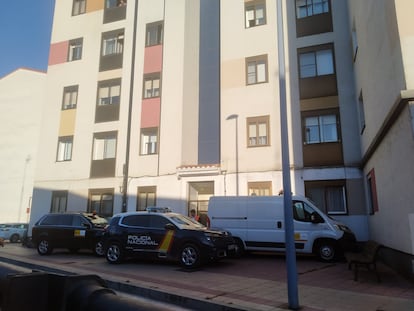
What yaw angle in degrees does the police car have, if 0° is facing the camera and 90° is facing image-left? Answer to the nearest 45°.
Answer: approximately 315°

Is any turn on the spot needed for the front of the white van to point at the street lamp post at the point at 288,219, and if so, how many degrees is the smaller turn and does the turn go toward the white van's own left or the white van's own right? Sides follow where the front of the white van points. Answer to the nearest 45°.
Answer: approximately 90° to the white van's own right

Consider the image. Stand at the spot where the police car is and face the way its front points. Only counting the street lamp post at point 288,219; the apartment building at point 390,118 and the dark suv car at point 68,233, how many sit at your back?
1

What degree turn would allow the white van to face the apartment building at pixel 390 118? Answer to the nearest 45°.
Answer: approximately 45° to its right

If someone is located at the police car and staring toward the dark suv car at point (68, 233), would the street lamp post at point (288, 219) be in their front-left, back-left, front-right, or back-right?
back-left

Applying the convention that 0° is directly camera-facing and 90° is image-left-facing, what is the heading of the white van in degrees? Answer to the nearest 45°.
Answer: approximately 270°

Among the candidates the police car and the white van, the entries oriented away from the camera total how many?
0

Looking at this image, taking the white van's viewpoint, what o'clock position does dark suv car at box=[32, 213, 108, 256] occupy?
The dark suv car is roughly at 6 o'clock from the white van.

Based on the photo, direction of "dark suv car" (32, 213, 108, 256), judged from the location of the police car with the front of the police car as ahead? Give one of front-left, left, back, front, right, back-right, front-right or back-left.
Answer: back

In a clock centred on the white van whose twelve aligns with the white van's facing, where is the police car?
The police car is roughly at 5 o'clock from the white van.

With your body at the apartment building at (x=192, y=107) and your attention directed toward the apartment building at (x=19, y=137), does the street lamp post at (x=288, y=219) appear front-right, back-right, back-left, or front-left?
back-left

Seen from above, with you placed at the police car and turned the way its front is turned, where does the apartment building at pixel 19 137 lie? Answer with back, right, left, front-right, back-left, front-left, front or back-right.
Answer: back
